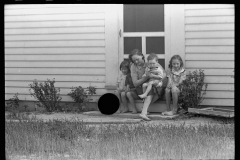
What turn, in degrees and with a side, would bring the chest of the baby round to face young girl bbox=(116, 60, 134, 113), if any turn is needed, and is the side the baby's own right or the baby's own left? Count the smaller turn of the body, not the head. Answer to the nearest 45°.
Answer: approximately 90° to the baby's own right

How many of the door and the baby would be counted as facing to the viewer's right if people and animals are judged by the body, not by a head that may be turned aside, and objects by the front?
0

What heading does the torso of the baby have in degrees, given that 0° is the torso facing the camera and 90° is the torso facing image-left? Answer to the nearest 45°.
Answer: approximately 45°

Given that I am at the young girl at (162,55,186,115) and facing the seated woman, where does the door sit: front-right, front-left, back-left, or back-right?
front-right

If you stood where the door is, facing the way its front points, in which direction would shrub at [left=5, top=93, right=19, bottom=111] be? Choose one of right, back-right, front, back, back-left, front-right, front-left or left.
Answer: right

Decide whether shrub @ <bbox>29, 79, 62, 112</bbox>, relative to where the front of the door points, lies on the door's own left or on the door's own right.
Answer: on the door's own right

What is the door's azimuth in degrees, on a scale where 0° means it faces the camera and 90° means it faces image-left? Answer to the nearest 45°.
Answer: approximately 0°

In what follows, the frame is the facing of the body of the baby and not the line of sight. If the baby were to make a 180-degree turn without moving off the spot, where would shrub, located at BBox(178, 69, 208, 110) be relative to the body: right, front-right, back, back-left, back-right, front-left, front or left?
front-right
